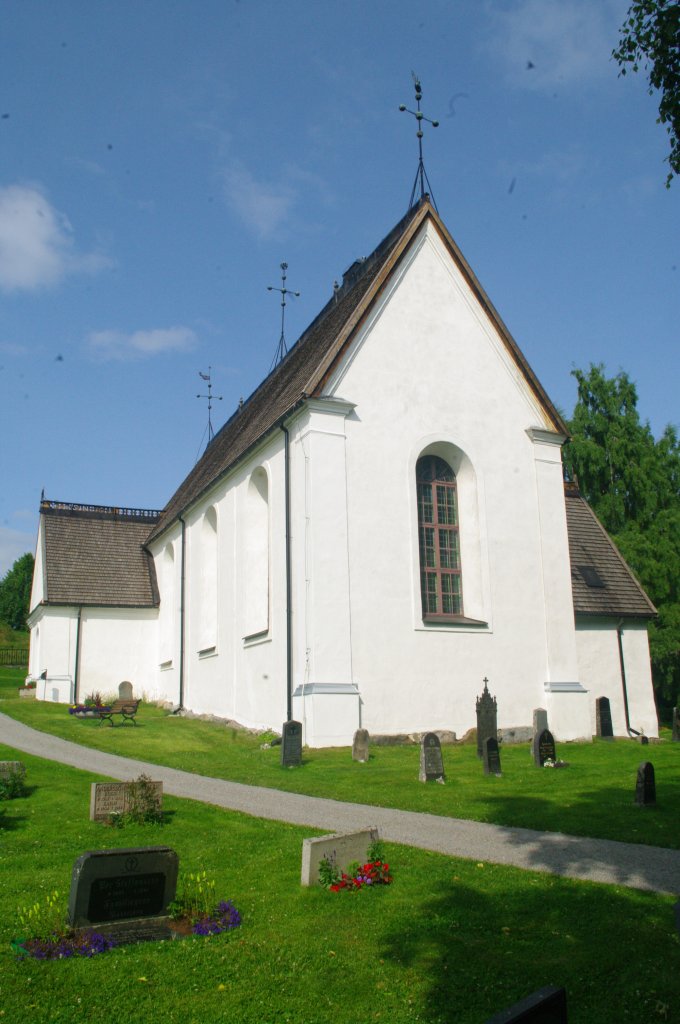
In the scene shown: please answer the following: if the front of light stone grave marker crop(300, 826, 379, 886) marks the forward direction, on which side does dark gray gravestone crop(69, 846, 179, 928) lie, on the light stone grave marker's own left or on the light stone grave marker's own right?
on the light stone grave marker's own right

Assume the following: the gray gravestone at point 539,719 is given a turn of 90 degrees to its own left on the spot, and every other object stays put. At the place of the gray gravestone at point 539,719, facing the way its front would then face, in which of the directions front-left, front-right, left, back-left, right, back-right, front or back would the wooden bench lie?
back-left

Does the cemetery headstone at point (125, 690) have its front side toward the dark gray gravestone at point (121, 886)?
yes

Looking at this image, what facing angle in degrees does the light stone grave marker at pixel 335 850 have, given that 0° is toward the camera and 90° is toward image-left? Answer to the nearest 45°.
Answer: approximately 315°

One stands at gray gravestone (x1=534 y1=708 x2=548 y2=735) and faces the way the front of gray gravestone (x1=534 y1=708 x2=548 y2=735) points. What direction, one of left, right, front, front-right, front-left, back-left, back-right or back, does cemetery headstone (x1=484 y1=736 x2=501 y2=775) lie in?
front-right

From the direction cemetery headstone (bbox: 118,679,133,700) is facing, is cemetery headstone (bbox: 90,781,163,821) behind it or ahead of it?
ahead

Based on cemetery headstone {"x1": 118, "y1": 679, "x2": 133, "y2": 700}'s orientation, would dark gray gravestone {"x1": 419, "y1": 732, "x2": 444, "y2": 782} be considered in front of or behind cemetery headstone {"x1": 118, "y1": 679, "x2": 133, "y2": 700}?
in front

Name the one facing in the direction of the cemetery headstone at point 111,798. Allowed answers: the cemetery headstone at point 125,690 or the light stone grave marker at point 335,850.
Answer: the cemetery headstone at point 125,690

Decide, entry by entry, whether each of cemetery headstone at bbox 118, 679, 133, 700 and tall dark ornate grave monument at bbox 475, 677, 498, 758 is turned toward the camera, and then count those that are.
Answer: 2

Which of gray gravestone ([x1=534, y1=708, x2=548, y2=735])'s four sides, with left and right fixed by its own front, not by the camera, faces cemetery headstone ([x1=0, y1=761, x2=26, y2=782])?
right
